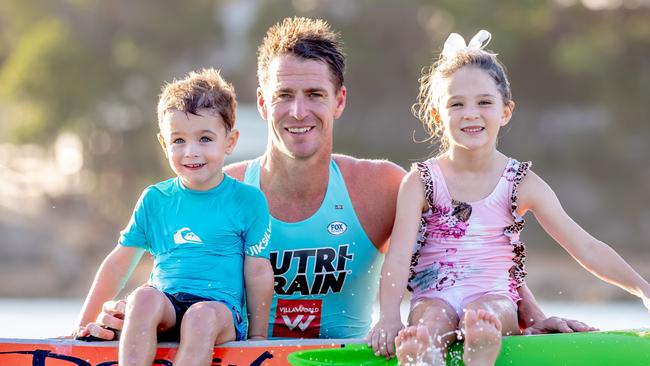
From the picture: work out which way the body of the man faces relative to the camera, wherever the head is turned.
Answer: toward the camera

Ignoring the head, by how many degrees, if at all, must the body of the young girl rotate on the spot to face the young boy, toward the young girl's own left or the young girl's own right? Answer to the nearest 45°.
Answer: approximately 90° to the young girl's own right

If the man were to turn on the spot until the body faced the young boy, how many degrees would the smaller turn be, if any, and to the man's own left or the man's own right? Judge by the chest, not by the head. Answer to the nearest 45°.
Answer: approximately 45° to the man's own right

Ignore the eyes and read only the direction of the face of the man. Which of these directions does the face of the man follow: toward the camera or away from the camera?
toward the camera

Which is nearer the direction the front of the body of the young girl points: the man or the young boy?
the young boy

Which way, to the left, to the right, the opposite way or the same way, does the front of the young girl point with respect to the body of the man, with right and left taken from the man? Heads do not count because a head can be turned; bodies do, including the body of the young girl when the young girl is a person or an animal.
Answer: the same way

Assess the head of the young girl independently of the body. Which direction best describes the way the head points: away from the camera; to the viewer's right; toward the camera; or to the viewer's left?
toward the camera

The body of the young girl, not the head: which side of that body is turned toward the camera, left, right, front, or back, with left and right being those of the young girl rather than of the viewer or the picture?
front

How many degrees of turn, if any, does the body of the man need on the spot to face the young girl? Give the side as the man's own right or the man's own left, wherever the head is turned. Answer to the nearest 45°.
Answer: approximately 45° to the man's own left

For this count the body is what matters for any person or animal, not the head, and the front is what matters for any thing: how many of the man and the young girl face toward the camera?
2
